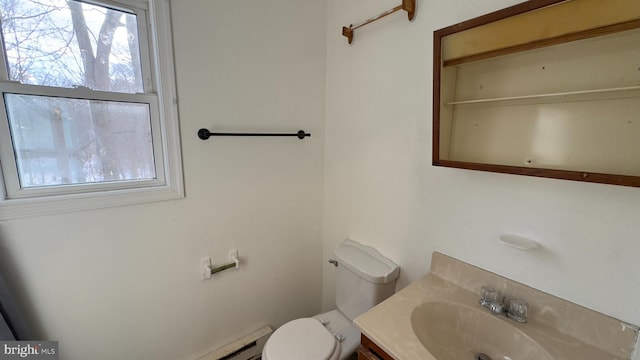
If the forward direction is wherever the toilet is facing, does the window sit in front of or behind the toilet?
in front

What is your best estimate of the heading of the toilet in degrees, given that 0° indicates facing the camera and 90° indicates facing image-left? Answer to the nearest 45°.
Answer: approximately 45°

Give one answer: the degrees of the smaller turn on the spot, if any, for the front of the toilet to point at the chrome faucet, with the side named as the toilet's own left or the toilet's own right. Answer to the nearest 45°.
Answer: approximately 90° to the toilet's own left

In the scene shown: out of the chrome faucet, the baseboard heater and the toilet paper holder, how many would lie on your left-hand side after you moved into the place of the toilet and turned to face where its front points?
1

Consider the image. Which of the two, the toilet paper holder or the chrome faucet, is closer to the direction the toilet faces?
the toilet paper holder

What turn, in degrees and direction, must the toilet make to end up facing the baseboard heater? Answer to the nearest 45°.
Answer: approximately 45° to its right

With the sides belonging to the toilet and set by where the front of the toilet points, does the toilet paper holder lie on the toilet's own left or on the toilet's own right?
on the toilet's own right
